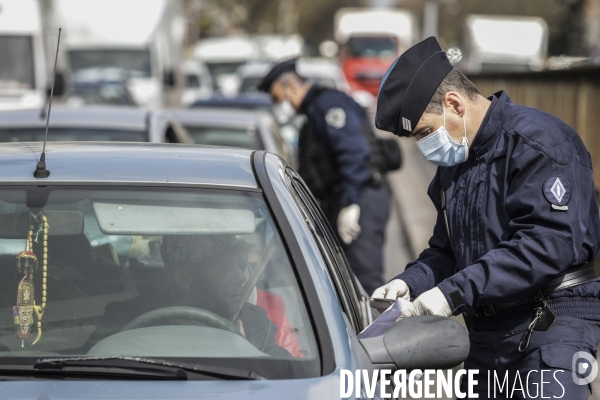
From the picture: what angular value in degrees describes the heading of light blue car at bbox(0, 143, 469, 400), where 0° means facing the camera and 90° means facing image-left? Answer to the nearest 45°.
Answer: approximately 0°

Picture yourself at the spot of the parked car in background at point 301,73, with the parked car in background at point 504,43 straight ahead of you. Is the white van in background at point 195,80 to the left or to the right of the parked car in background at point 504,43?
left

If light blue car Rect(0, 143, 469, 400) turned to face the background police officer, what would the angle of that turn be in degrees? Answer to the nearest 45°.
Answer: approximately 180°

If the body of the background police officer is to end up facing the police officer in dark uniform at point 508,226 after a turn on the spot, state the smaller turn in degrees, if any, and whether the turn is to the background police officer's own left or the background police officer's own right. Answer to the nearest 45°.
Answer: approximately 90° to the background police officer's own left

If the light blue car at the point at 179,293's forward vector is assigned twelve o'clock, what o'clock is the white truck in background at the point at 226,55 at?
The white truck in background is roughly at 6 o'clock from the light blue car.

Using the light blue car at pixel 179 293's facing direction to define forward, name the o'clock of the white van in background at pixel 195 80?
The white van in background is roughly at 6 o'clock from the light blue car.

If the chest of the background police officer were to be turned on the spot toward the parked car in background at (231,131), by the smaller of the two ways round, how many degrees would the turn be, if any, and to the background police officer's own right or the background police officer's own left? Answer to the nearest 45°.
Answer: approximately 45° to the background police officer's own right

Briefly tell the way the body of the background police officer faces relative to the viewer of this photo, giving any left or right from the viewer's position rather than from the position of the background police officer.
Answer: facing to the left of the viewer

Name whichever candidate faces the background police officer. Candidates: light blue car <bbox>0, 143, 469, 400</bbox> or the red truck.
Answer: the red truck

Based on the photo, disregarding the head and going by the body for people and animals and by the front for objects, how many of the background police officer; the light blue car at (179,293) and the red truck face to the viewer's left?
1

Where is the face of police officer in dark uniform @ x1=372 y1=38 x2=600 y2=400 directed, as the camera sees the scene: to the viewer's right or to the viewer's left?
to the viewer's left

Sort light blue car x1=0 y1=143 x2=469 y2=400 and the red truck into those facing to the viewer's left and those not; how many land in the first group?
0
